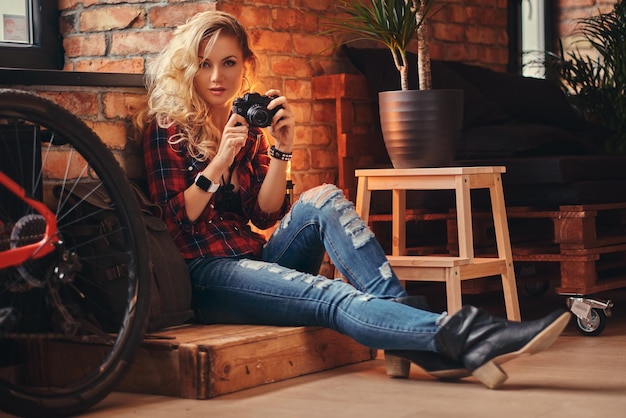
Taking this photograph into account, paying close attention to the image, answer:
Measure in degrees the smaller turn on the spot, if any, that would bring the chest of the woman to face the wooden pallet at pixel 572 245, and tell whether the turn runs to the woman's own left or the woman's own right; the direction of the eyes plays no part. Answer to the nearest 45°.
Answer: approximately 90° to the woman's own left

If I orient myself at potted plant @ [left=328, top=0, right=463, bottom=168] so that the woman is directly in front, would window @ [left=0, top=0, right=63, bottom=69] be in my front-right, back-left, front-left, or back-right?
front-right

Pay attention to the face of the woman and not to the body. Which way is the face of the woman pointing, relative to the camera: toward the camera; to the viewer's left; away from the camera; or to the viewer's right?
toward the camera

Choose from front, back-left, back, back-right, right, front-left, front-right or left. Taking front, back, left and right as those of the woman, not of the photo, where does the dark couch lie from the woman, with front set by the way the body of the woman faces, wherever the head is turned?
left

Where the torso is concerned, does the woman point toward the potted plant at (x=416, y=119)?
no

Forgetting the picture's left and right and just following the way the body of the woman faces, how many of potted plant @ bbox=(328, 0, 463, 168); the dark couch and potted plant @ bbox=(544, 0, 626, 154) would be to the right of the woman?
0

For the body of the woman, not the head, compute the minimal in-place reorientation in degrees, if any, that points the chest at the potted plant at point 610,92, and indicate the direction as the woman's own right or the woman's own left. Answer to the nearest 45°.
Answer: approximately 90° to the woman's own left

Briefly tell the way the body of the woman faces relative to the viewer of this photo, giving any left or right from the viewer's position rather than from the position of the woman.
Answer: facing the viewer and to the right of the viewer

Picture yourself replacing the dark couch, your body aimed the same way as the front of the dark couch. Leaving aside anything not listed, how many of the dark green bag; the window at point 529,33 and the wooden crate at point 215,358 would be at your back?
1

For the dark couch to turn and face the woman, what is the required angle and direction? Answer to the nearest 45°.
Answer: approximately 45° to its right

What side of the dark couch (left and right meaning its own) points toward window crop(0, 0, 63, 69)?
right

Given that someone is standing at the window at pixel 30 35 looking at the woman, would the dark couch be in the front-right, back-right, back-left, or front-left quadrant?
front-left

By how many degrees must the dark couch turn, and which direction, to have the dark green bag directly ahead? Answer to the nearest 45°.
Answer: approximately 45° to its right

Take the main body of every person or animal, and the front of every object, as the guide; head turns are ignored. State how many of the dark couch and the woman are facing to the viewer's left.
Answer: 0

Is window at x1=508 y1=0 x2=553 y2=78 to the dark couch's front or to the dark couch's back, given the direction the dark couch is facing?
to the back

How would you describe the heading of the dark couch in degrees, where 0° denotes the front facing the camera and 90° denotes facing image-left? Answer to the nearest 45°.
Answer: approximately 0°
